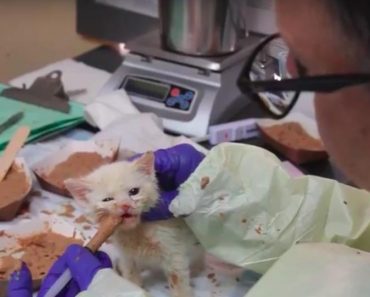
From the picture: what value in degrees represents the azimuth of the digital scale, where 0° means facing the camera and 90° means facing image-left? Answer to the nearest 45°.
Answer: approximately 45°
